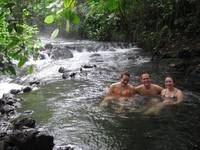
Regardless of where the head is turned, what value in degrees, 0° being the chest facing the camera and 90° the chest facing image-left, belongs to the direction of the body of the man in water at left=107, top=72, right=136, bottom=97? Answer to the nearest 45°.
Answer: approximately 0°
